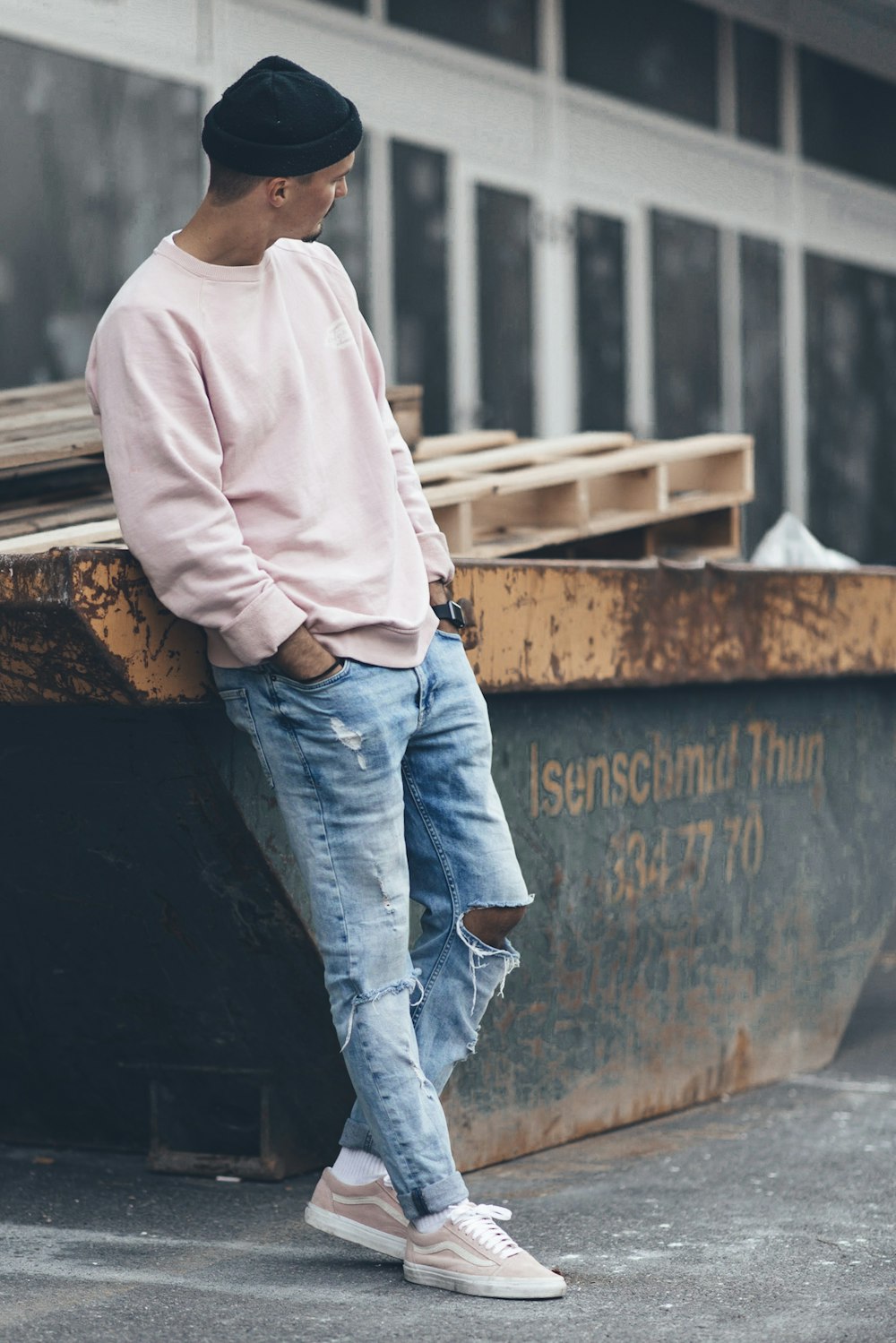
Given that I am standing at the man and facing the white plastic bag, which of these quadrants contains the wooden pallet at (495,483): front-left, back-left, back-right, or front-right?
front-left

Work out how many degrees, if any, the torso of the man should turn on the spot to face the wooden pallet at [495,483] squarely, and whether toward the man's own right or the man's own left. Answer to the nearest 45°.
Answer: approximately 135° to the man's own left

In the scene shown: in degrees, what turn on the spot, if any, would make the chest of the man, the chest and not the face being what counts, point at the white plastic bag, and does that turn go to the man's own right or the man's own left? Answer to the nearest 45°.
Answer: approximately 90° to the man's own left

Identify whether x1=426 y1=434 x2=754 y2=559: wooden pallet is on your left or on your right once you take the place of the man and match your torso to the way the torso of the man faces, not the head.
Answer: on your left
